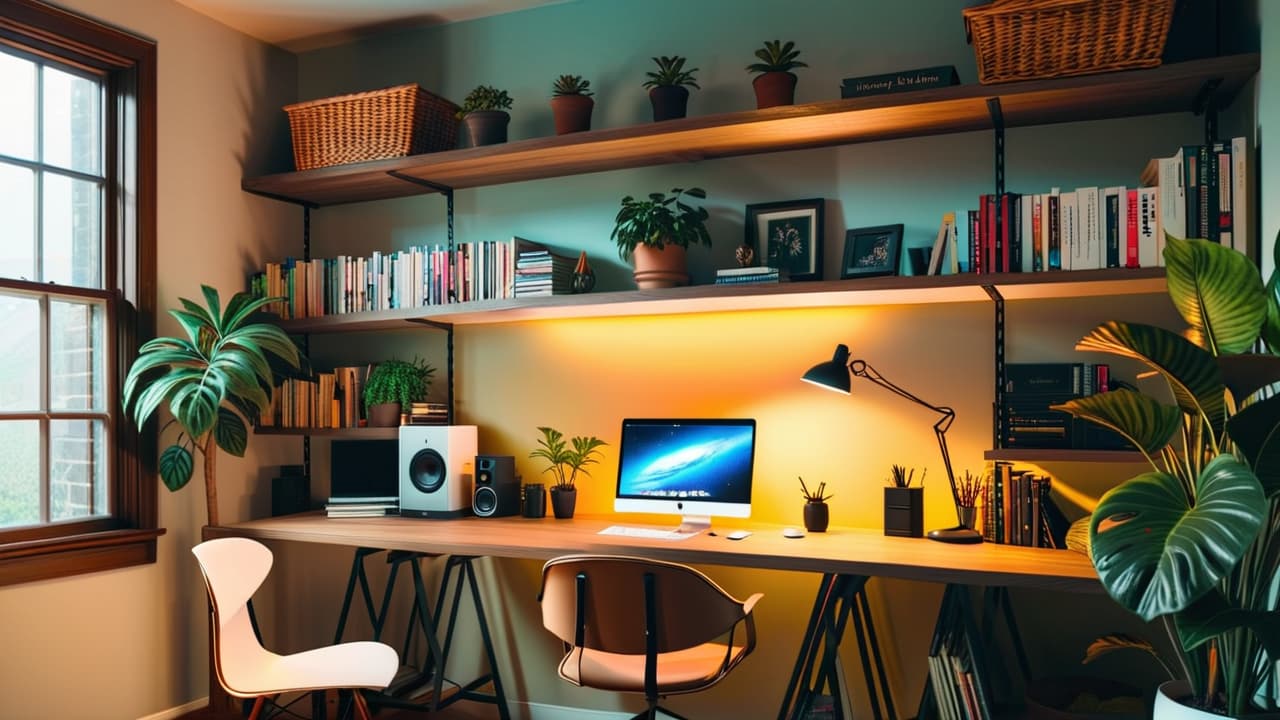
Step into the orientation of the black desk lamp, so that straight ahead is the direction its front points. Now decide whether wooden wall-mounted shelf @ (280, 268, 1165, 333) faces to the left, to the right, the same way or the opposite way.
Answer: to the left

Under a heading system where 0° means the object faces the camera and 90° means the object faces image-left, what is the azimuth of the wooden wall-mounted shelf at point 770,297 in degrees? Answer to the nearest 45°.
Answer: approximately 0°

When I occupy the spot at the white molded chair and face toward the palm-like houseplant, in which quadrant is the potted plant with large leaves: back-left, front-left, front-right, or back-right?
back-right

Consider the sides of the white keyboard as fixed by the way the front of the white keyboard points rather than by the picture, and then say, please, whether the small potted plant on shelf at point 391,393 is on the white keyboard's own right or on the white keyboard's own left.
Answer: on the white keyboard's own right

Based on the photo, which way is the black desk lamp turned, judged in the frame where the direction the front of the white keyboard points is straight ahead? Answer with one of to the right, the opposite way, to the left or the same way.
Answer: to the right

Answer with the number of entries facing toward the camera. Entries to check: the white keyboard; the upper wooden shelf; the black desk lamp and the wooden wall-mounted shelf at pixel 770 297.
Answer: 3

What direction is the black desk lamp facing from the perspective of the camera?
to the viewer's left
